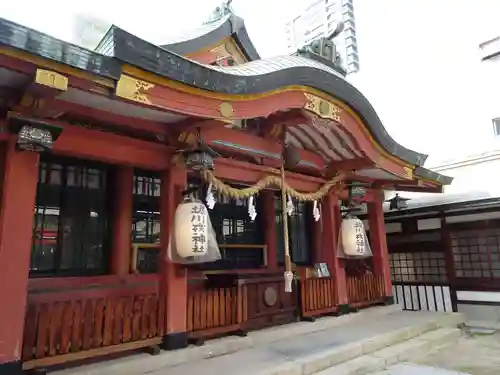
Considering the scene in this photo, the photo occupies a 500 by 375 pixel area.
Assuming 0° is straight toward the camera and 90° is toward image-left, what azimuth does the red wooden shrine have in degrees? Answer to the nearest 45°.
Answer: approximately 315°

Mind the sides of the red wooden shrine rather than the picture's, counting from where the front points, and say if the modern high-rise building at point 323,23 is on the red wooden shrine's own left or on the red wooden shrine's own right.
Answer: on the red wooden shrine's own left

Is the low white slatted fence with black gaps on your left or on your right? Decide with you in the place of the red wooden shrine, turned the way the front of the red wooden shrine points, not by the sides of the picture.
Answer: on your left
